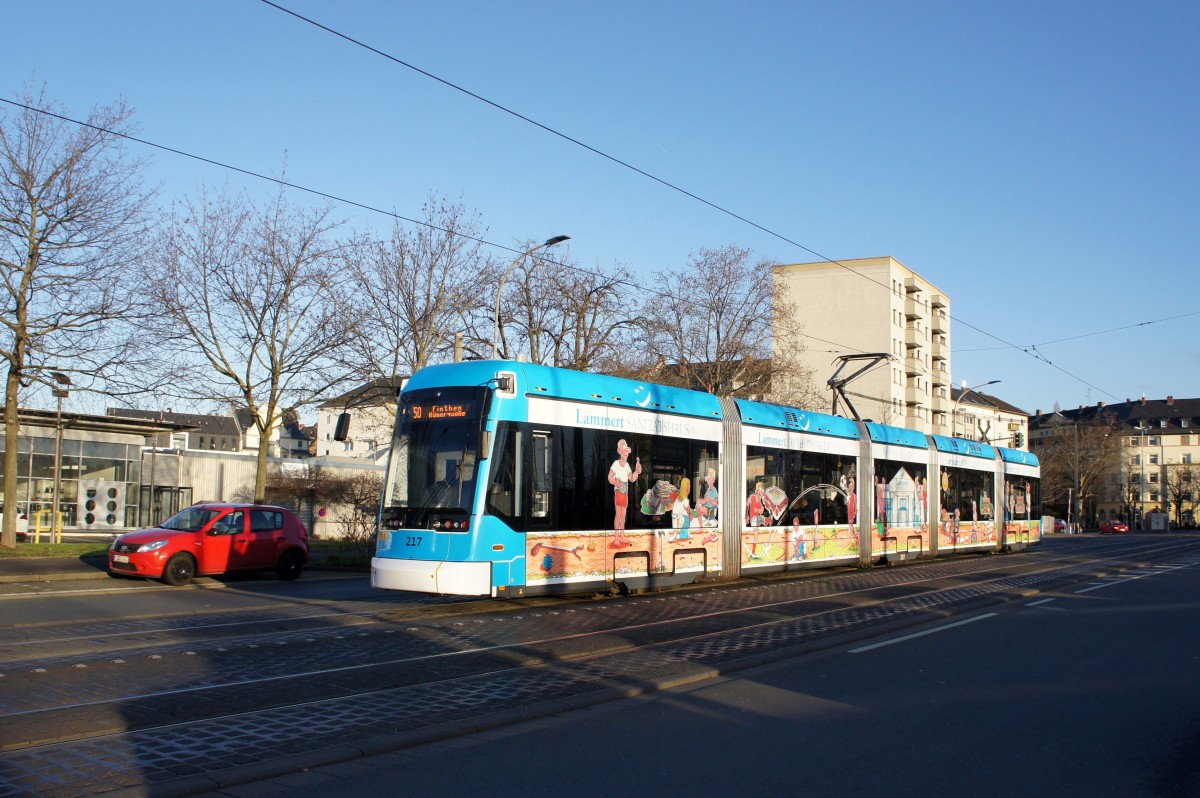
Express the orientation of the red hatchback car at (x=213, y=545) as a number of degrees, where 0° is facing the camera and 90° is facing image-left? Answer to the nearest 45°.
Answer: approximately 45°

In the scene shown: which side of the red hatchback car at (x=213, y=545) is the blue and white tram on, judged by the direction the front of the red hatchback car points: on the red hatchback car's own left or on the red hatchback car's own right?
on the red hatchback car's own left

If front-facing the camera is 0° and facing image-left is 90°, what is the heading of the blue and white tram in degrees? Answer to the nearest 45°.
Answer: approximately 45°
